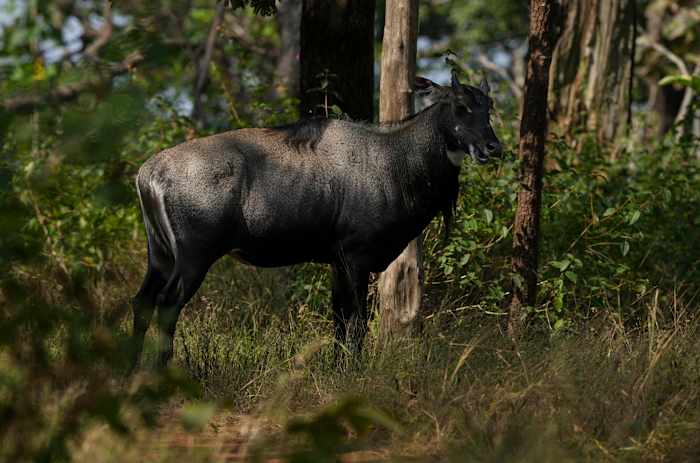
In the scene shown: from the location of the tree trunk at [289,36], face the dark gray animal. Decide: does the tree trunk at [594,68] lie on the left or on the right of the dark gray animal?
left

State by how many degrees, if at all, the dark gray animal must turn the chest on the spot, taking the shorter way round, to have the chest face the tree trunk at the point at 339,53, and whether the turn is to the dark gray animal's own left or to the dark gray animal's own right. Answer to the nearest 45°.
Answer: approximately 90° to the dark gray animal's own left

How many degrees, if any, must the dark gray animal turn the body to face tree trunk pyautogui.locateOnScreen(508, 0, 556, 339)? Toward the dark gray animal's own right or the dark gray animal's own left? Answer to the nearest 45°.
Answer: approximately 45° to the dark gray animal's own left

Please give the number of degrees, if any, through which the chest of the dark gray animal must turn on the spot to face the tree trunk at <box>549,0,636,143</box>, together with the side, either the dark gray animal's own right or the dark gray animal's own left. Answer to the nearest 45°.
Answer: approximately 45° to the dark gray animal's own left

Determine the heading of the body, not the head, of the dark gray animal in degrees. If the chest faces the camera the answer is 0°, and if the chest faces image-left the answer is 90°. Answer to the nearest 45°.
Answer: approximately 270°

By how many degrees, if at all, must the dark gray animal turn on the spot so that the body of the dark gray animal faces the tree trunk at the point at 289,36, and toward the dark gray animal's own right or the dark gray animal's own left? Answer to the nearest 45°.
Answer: approximately 90° to the dark gray animal's own left

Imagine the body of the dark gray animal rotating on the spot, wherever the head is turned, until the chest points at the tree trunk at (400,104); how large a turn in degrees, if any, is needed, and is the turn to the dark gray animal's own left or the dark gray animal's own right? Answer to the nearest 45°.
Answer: approximately 45° to the dark gray animal's own left
